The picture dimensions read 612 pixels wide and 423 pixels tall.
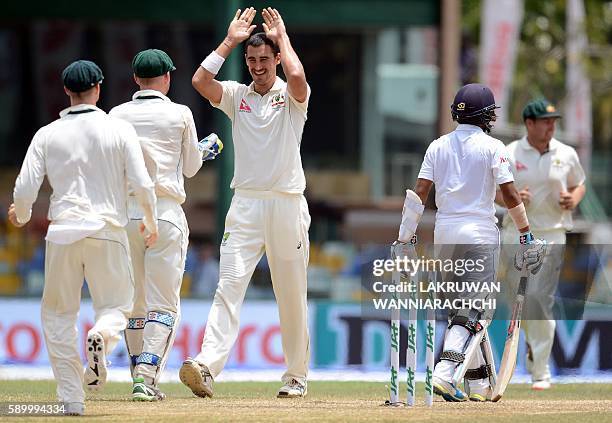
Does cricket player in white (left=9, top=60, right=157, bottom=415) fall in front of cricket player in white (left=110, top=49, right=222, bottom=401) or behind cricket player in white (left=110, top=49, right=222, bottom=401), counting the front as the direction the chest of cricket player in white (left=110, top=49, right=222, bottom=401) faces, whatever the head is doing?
behind

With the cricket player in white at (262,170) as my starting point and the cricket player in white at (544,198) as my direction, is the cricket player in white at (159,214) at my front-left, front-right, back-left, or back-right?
back-left

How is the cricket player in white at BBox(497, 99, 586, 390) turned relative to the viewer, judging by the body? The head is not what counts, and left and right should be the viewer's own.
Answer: facing the viewer

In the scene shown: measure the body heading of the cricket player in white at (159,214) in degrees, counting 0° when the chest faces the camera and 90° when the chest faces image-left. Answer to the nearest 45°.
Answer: approximately 225°

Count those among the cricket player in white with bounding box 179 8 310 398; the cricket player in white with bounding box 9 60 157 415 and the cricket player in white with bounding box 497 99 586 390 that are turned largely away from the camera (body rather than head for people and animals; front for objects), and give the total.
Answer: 1

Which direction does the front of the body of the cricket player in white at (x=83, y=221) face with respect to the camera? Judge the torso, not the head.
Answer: away from the camera

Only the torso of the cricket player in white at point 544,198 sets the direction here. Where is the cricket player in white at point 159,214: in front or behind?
in front

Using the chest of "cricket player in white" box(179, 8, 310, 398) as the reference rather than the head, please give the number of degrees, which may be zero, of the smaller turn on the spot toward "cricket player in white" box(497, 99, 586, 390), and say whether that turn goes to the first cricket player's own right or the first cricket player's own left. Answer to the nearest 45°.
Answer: approximately 135° to the first cricket player's own left

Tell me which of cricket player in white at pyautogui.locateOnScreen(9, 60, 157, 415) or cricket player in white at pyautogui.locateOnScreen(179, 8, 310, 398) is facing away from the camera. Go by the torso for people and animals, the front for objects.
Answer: cricket player in white at pyautogui.locateOnScreen(9, 60, 157, 415)

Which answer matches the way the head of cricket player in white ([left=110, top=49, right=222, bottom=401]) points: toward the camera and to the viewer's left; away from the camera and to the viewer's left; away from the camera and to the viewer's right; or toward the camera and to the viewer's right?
away from the camera and to the viewer's right

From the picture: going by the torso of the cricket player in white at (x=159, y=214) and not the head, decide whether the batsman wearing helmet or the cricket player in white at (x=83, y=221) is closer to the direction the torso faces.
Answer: the batsman wearing helmet
